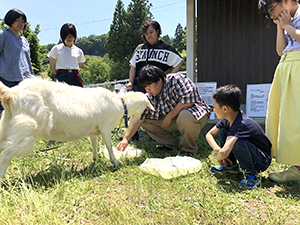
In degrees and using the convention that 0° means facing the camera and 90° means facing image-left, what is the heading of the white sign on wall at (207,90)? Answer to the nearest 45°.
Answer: approximately 0°

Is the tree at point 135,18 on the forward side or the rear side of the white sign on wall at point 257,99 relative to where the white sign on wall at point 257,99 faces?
on the rear side

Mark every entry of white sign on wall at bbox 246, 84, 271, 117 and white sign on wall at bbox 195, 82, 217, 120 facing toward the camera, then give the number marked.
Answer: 2

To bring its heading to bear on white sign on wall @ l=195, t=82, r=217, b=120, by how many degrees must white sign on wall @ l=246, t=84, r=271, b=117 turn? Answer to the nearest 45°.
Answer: approximately 90° to its right

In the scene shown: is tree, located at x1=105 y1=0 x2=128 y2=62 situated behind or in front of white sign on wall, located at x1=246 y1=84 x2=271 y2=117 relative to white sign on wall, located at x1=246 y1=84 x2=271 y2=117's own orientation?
behind

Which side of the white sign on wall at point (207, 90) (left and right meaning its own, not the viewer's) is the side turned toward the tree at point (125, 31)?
back

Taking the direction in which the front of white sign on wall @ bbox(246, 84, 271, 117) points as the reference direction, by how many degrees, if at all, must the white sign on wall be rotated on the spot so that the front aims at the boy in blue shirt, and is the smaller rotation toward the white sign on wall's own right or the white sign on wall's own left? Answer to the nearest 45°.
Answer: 0° — it already faces them

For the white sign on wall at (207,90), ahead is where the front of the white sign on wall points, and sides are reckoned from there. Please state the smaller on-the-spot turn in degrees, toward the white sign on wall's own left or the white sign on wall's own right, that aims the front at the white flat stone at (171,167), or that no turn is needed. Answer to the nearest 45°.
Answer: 0° — it already faces it

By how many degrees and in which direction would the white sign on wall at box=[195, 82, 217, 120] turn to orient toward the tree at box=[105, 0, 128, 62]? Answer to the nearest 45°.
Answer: approximately 180°

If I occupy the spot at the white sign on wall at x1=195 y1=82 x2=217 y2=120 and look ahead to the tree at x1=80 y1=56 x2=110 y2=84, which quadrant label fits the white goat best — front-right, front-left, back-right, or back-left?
back-left

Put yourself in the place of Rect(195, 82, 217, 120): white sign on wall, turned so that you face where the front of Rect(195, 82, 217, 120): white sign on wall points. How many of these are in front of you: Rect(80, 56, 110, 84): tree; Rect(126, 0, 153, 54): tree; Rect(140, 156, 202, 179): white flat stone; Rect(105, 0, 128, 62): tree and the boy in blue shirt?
2

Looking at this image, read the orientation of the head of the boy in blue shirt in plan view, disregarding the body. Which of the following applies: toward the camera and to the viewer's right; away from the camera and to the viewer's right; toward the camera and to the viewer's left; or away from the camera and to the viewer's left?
away from the camera and to the viewer's left

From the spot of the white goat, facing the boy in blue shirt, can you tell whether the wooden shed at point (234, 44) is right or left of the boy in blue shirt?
left

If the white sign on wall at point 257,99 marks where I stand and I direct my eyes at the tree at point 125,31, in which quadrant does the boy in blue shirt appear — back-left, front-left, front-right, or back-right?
back-left
